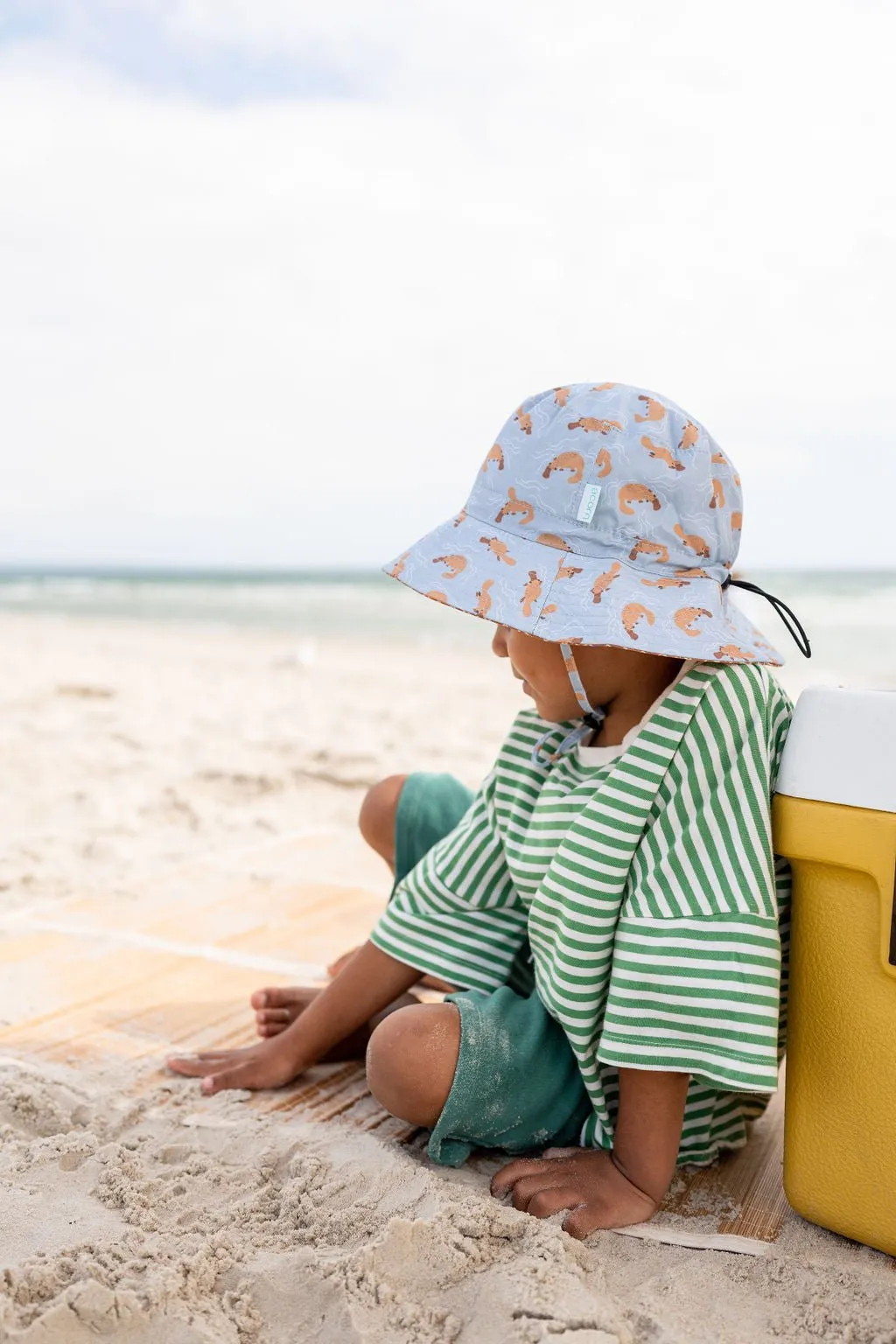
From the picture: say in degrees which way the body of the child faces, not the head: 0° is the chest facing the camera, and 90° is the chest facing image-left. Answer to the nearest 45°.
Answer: approximately 45°

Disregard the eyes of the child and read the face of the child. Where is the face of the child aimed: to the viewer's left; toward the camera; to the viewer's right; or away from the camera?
to the viewer's left
